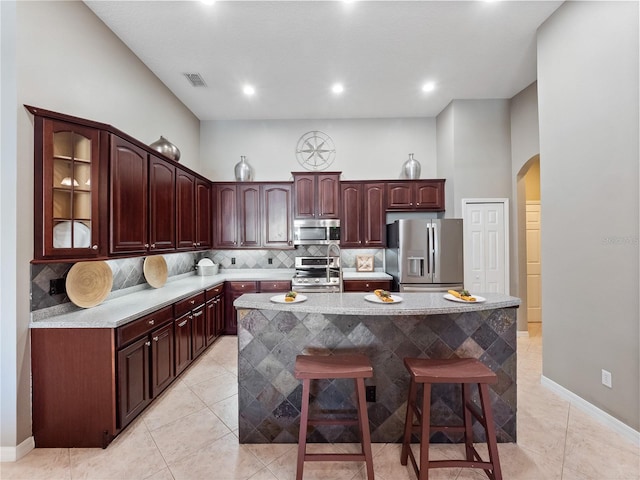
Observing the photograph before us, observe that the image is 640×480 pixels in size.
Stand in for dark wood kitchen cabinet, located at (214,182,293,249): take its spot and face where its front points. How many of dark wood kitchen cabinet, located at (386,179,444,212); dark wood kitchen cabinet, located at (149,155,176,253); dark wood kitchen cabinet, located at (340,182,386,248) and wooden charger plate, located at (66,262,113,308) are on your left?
2

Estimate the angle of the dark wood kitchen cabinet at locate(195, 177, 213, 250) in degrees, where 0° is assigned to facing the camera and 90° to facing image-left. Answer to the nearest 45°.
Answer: approximately 315°

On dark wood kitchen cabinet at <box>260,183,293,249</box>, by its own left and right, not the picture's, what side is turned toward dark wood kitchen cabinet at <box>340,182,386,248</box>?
left

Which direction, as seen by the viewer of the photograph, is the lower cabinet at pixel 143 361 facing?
facing the viewer and to the right of the viewer

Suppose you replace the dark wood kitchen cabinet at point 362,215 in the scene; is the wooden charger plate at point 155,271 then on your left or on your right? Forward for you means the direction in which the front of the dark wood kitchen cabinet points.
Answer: on your right

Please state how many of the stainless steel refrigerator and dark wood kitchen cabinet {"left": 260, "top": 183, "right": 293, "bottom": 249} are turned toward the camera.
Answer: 2

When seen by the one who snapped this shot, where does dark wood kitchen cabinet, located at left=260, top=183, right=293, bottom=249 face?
facing the viewer

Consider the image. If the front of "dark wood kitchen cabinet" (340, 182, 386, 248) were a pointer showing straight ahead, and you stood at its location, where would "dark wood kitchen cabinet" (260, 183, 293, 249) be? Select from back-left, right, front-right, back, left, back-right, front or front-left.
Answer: right

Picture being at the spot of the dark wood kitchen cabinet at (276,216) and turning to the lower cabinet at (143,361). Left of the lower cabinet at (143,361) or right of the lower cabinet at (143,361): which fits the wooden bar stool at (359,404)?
left

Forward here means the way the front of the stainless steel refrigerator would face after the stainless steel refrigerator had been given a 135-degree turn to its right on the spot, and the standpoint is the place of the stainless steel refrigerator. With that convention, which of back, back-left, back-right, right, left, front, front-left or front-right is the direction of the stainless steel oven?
front-left

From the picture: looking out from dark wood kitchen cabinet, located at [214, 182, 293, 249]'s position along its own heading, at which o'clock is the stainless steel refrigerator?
The stainless steel refrigerator is roughly at 10 o'clock from the dark wood kitchen cabinet.

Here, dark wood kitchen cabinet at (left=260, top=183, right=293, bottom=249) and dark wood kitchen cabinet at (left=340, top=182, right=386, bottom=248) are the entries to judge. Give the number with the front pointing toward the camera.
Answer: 2
